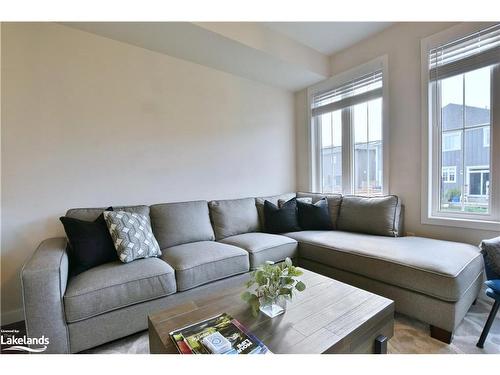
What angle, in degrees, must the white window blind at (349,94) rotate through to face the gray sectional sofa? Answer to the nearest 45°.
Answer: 0° — it already faces it

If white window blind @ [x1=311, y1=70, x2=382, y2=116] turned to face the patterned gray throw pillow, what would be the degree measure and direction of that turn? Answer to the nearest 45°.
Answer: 0° — it already faces it

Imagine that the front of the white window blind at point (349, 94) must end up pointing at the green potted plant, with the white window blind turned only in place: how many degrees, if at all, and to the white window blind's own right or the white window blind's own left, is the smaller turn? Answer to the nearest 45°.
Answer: approximately 45° to the white window blind's own left

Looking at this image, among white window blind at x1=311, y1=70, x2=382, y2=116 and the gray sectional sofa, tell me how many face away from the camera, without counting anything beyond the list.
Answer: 0

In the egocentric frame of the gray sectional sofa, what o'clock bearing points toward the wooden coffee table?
The wooden coffee table is roughly at 12 o'clock from the gray sectional sofa.

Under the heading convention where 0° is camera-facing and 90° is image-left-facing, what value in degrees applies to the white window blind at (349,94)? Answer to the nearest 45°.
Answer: approximately 45°

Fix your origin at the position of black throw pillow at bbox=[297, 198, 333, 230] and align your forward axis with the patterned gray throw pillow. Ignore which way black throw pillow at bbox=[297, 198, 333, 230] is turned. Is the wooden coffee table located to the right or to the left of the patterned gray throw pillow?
left

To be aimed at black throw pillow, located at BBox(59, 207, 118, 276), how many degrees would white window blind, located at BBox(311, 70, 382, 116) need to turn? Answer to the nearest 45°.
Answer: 0° — it already faces it

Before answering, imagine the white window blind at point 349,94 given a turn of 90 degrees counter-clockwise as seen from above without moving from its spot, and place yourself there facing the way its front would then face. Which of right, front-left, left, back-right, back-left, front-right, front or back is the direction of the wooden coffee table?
front-right

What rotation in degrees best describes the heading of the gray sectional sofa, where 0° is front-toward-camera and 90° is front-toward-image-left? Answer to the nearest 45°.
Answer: approximately 315°
